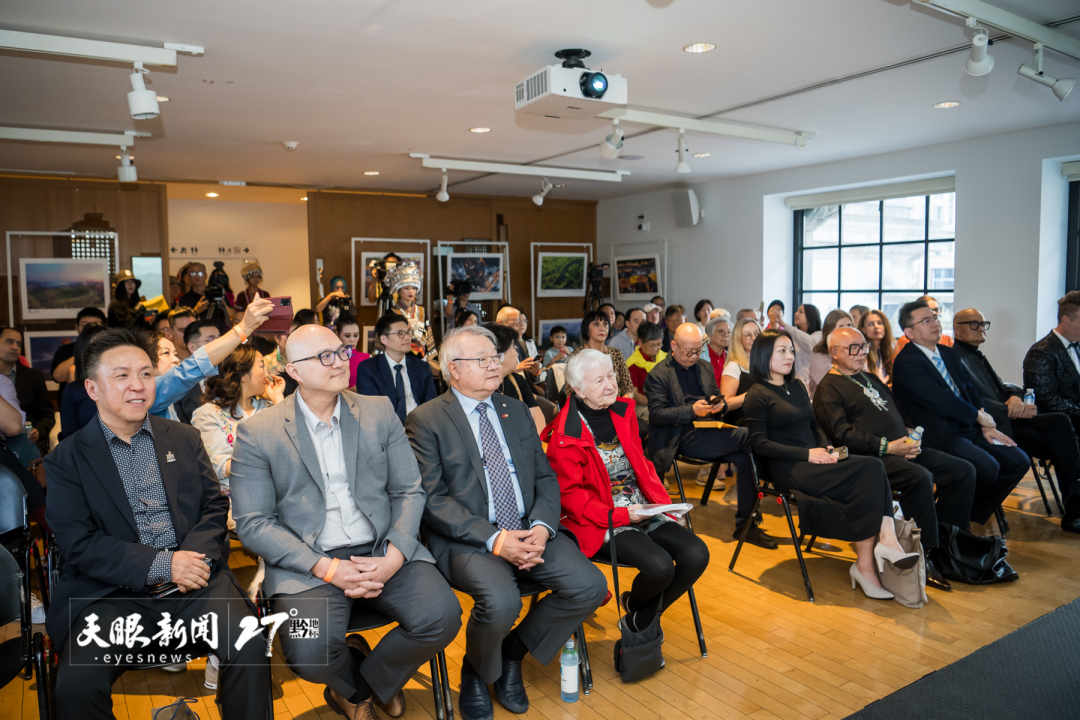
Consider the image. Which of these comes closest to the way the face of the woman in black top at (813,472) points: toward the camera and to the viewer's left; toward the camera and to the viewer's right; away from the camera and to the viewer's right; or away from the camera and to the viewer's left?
toward the camera and to the viewer's right

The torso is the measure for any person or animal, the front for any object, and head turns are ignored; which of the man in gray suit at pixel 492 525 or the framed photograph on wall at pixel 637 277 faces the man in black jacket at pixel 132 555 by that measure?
the framed photograph on wall

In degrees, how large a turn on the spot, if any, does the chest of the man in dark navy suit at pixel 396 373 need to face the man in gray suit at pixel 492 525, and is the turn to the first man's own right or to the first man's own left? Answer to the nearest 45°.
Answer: approximately 45° to the first man's own right

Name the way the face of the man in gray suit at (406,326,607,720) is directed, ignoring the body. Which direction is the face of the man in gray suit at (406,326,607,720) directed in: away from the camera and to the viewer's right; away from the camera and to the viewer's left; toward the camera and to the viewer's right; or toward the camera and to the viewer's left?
toward the camera and to the viewer's right

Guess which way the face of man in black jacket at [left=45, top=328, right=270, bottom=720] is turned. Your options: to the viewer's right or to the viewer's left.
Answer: to the viewer's right

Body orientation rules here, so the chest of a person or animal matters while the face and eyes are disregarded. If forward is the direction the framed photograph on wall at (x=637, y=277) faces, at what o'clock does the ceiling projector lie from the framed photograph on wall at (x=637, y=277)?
The ceiling projector is roughly at 12 o'clock from the framed photograph on wall.
